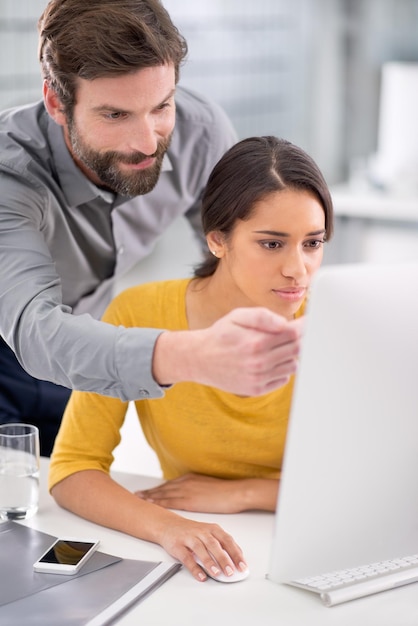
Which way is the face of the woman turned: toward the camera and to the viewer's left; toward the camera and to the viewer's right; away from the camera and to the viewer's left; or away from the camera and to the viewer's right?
toward the camera and to the viewer's right

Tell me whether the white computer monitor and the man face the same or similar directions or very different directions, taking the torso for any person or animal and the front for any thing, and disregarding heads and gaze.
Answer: very different directions

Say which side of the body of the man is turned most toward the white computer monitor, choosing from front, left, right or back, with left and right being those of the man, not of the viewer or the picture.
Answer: front

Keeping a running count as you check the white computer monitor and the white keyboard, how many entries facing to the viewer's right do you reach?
0

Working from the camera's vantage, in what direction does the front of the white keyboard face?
facing away from the viewer and to the left of the viewer

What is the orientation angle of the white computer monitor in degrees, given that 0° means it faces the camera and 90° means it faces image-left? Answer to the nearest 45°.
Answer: approximately 135°
